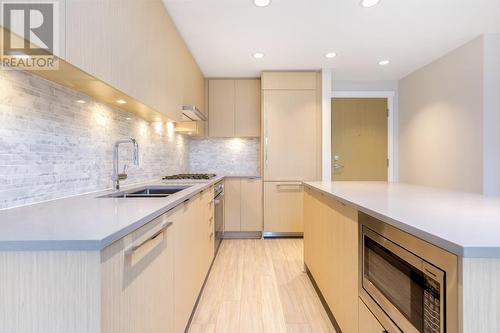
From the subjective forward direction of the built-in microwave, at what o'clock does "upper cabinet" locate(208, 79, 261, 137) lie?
The upper cabinet is roughly at 3 o'clock from the built-in microwave.

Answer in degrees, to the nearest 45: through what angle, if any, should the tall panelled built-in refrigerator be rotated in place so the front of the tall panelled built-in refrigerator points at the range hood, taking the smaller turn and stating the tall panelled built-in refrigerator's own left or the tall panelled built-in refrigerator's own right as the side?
approximately 45° to the tall panelled built-in refrigerator's own right

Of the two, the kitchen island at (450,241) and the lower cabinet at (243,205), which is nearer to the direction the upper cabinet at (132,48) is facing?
the kitchen island

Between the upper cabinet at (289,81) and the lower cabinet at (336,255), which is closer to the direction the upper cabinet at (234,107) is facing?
the lower cabinet

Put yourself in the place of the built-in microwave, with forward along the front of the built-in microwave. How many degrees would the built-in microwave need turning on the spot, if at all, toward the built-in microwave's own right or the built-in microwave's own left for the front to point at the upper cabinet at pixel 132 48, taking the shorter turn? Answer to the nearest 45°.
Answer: approximately 45° to the built-in microwave's own right

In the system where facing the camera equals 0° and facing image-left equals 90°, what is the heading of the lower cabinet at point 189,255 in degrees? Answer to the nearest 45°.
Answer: approximately 270°
